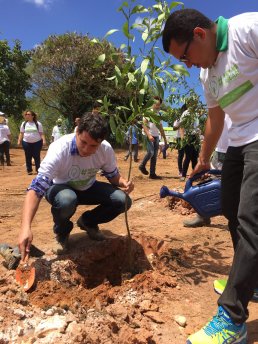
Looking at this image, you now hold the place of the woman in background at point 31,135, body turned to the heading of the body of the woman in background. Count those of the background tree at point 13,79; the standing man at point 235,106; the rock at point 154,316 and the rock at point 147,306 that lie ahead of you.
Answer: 3

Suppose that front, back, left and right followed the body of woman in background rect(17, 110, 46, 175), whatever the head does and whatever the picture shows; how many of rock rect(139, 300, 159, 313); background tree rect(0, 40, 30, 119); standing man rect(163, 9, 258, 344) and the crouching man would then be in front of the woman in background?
3

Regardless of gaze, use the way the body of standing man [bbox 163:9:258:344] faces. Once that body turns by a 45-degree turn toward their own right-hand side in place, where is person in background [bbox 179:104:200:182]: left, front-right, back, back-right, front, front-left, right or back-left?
right

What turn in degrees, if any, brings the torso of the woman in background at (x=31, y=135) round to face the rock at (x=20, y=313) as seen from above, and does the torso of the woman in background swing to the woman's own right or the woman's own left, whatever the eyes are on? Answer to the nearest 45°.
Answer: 0° — they already face it

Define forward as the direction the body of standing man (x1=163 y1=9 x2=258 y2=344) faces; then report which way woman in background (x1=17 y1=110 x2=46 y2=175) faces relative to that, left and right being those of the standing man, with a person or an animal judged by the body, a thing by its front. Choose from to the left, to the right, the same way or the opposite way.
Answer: to the left

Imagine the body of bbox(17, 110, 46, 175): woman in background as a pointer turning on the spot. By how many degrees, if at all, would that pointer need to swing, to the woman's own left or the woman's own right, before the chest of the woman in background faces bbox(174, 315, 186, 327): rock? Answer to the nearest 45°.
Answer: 0° — they already face it

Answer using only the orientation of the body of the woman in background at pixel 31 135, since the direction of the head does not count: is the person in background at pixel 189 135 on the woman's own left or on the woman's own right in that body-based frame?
on the woman's own left

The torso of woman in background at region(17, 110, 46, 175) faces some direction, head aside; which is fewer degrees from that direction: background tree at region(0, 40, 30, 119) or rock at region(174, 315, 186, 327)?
the rock

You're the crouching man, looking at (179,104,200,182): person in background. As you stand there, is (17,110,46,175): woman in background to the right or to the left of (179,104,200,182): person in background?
left

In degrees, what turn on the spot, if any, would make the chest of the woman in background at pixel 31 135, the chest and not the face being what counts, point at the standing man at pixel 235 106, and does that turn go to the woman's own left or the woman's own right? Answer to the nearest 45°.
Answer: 0° — they already face them
